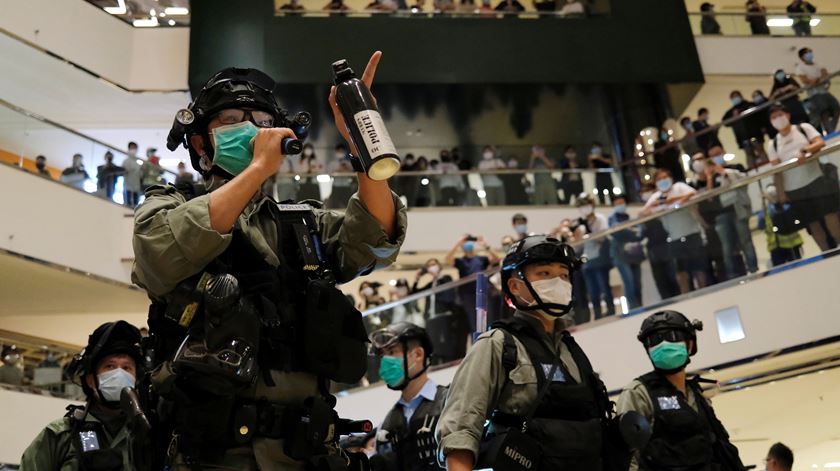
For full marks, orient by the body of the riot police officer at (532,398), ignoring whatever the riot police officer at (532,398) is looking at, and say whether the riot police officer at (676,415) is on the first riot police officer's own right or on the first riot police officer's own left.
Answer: on the first riot police officer's own left

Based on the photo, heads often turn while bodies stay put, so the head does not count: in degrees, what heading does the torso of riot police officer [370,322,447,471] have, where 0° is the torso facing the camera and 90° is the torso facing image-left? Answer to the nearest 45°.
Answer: approximately 45°

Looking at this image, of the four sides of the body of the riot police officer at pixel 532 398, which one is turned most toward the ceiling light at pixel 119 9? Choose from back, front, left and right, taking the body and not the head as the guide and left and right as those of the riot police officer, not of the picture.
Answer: back

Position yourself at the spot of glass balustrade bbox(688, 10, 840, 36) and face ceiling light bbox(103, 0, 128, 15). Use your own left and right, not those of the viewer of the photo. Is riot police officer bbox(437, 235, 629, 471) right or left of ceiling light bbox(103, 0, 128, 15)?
left

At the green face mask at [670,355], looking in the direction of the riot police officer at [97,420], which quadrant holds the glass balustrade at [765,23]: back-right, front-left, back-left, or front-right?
back-right
